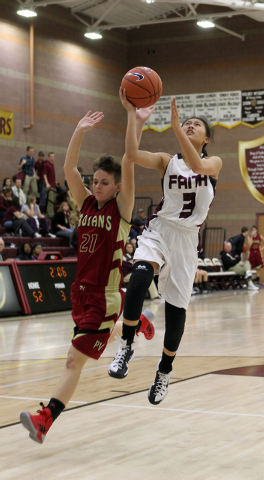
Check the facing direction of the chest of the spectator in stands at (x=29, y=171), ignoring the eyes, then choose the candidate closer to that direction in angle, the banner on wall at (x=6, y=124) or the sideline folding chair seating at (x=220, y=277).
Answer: the sideline folding chair seating

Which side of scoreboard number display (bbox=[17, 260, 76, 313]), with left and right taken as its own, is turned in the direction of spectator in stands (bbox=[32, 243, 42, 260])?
back

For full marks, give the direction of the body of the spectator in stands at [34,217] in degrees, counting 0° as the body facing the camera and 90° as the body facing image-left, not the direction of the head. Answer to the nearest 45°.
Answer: approximately 315°
